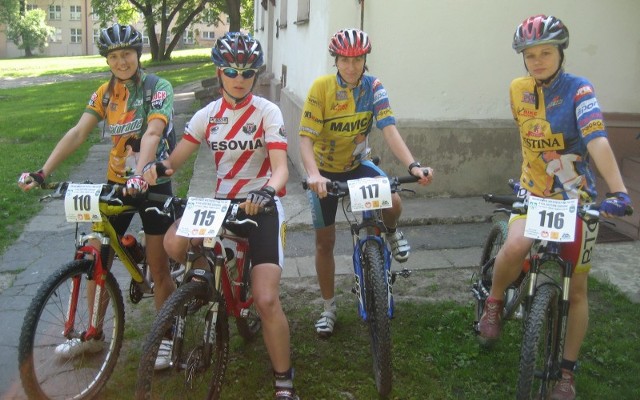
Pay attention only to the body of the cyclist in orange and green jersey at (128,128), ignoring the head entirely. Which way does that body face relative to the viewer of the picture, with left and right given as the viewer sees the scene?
facing the viewer and to the left of the viewer

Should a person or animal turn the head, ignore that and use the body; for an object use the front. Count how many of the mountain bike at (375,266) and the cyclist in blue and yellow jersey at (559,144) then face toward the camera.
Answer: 2

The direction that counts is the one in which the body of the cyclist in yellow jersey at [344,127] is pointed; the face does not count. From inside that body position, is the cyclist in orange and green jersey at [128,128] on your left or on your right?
on your right

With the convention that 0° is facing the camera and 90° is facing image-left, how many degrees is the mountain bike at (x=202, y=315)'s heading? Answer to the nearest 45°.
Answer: approximately 45°

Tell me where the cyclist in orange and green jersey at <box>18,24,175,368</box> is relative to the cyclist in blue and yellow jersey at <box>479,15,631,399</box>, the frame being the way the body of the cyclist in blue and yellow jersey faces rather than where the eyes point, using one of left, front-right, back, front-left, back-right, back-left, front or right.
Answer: right

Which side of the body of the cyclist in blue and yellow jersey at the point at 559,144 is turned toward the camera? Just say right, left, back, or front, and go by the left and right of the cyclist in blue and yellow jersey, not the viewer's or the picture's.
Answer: front

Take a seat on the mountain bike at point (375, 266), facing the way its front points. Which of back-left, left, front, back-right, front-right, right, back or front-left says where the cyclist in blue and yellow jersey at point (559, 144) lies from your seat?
left

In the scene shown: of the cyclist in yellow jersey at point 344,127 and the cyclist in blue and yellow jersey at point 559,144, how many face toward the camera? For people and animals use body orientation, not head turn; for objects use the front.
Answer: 2

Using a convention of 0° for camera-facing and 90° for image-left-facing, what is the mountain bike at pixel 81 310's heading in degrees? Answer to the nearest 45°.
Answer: approximately 45°

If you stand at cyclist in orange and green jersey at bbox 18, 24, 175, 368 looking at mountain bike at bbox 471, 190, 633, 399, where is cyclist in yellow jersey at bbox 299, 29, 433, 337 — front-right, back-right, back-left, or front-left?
front-left

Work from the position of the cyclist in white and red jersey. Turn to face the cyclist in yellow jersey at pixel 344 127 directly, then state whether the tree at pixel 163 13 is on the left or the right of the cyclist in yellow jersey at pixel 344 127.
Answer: left

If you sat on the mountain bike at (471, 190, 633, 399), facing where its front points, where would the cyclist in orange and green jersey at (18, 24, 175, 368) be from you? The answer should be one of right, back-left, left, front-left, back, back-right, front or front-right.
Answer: back-right

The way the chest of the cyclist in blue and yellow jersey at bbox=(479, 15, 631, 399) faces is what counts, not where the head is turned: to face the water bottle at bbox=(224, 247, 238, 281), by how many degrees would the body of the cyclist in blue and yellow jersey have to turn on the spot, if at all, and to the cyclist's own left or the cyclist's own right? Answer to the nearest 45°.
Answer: approximately 90° to the cyclist's own right

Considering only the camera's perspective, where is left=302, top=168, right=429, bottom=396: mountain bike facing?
facing the viewer
